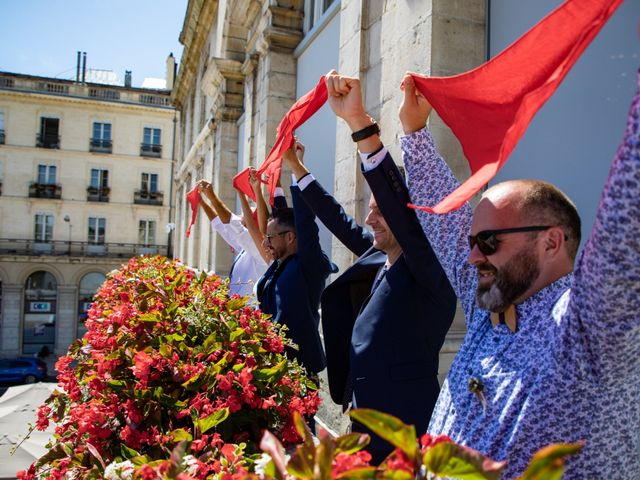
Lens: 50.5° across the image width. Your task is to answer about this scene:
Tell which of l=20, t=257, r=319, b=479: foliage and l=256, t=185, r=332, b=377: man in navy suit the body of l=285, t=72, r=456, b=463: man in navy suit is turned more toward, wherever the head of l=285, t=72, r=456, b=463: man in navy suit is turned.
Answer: the foliage

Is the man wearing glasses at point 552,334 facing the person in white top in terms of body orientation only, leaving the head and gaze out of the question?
no

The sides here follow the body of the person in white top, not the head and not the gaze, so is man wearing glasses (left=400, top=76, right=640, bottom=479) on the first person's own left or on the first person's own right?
on the first person's own left

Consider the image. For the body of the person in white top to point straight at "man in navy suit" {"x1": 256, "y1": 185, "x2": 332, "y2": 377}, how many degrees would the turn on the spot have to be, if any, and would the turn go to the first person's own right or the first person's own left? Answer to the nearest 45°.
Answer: approximately 90° to the first person's own left

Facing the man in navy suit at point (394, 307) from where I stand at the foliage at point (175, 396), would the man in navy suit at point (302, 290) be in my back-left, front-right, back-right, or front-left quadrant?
front-left

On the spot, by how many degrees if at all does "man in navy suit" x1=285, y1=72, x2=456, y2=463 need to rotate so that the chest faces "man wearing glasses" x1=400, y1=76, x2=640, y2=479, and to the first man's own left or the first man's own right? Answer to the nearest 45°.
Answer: approximately 45° to the first man's own left

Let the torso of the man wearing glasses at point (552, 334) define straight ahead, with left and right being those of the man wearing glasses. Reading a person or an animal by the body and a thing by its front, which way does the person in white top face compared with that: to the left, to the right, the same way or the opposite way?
the same way

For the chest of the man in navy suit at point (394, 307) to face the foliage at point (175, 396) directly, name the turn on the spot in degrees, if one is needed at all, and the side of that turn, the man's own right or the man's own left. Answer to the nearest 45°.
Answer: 0° — they already face it

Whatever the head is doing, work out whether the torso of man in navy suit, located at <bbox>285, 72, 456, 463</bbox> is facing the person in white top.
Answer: no

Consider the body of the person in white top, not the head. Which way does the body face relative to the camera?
to the viewer's left

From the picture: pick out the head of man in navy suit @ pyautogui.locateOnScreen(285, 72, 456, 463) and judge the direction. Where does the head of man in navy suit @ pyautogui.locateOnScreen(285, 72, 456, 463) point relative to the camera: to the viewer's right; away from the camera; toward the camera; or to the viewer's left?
to the viewer's left

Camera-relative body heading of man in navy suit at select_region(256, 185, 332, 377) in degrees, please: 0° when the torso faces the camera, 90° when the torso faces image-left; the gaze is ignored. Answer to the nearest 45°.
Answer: approximately 90°

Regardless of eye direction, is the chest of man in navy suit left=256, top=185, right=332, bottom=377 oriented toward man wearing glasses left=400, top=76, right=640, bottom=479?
no

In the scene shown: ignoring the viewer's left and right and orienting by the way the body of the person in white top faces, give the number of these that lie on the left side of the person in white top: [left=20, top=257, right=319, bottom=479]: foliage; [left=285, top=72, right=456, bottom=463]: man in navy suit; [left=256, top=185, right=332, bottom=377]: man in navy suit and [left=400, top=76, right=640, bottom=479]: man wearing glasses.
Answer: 4

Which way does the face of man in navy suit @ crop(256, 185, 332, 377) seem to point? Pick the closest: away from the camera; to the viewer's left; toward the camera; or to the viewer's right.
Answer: to the viewer's left

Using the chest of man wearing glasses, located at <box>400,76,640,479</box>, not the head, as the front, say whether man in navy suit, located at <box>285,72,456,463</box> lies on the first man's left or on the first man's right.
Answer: on the first man's right

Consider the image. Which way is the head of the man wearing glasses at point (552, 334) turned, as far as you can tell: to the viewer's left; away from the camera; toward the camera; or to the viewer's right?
to the viewer's left

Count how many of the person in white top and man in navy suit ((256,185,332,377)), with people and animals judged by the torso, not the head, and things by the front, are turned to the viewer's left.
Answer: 2

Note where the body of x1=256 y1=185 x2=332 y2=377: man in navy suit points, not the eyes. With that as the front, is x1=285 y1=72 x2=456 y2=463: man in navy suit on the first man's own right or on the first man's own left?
on the first man's own left
